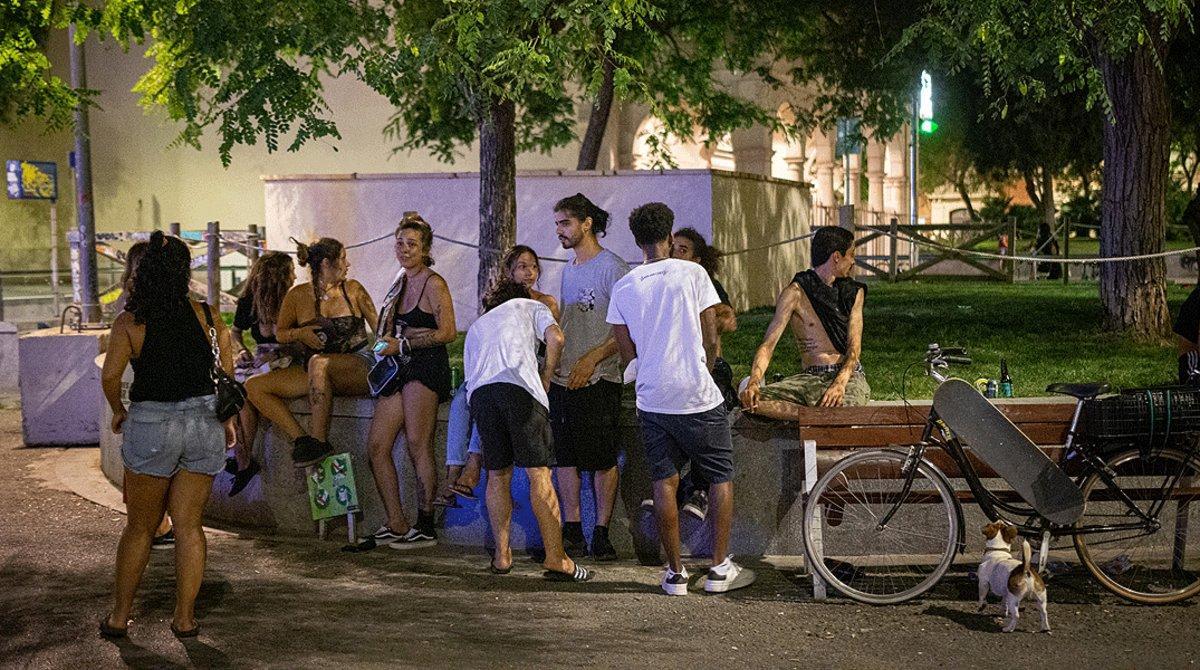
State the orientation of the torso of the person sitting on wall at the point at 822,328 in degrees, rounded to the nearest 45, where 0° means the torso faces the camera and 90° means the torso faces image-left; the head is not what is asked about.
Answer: approximately 0°

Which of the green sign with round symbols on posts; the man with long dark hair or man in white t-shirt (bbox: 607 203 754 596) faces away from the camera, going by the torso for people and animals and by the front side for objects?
the man in white t-shirt

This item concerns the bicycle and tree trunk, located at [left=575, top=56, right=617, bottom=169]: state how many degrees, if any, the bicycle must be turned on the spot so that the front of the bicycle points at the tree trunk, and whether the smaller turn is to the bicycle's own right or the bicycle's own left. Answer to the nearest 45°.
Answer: approximately 45° to the bicycle's own right

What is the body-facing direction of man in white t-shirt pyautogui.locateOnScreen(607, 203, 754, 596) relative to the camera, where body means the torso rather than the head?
away from the camera

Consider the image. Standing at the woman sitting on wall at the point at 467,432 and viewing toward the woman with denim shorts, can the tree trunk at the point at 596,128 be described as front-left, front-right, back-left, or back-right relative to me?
back-right

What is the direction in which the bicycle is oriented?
to the viewer's left

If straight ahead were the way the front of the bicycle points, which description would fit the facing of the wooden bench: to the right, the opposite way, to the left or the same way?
to the left

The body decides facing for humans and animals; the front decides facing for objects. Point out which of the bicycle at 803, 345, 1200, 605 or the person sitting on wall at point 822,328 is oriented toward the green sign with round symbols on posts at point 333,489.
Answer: the bicycle

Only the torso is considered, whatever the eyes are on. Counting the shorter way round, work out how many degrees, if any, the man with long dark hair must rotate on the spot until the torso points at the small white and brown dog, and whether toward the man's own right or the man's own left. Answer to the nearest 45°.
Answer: approximately 90° to the man's own left

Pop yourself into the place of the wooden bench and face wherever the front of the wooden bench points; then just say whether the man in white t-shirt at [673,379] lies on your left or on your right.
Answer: on your right
